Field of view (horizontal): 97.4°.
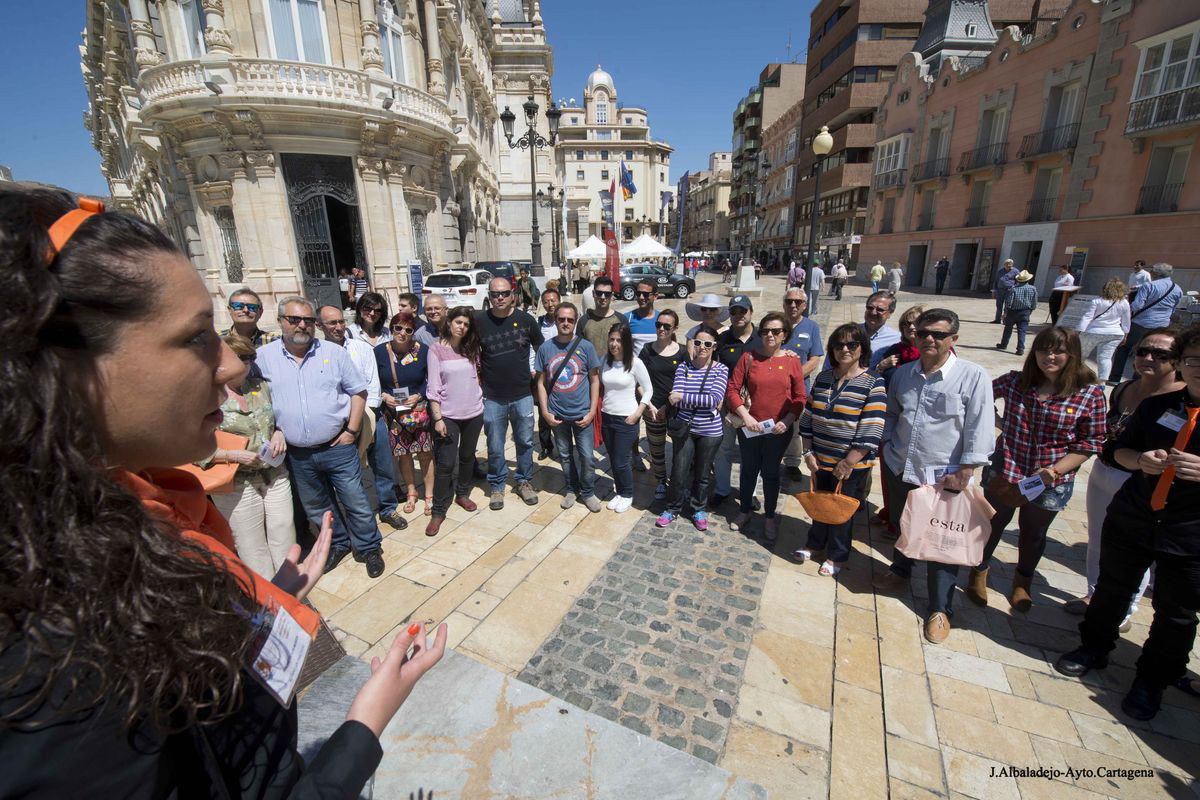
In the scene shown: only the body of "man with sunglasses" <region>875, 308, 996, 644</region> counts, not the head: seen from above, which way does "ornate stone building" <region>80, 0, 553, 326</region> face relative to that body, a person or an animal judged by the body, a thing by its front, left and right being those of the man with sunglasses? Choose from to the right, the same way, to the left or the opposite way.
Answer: to the left

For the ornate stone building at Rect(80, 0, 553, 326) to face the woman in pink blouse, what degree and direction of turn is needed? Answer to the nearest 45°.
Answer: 0° — it already faces them

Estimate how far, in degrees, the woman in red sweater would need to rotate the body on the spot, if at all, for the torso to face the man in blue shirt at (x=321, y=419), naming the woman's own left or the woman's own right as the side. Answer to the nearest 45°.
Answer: approximately 45° to the woman's own right

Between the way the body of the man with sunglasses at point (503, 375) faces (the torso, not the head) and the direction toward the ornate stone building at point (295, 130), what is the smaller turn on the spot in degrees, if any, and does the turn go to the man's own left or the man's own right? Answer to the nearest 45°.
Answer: approximately 135° to the man's own right

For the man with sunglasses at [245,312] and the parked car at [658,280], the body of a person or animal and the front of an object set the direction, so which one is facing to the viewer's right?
the parked car

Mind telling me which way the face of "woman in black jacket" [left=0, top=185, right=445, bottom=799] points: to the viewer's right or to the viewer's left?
to the viewer's right

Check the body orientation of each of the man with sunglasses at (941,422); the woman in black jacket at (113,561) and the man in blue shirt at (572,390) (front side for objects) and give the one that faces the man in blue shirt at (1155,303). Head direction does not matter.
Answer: the woman in black jacket

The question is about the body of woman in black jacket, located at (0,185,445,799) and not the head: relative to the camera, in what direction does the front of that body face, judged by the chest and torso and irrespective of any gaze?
to the viewer's right

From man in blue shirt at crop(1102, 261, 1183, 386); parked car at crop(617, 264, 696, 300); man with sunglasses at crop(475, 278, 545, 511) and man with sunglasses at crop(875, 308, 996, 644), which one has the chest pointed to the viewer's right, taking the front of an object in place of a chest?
the parked car

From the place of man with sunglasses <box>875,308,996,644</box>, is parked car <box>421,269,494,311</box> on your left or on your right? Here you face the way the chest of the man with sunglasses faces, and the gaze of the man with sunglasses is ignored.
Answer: on your right

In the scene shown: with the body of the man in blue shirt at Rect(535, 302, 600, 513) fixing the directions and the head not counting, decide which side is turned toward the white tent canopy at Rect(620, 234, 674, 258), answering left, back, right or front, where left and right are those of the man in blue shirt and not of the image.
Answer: back
